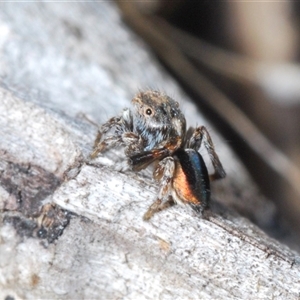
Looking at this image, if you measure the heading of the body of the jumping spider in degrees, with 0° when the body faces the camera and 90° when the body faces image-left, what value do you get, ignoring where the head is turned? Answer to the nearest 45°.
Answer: approximately 90°
